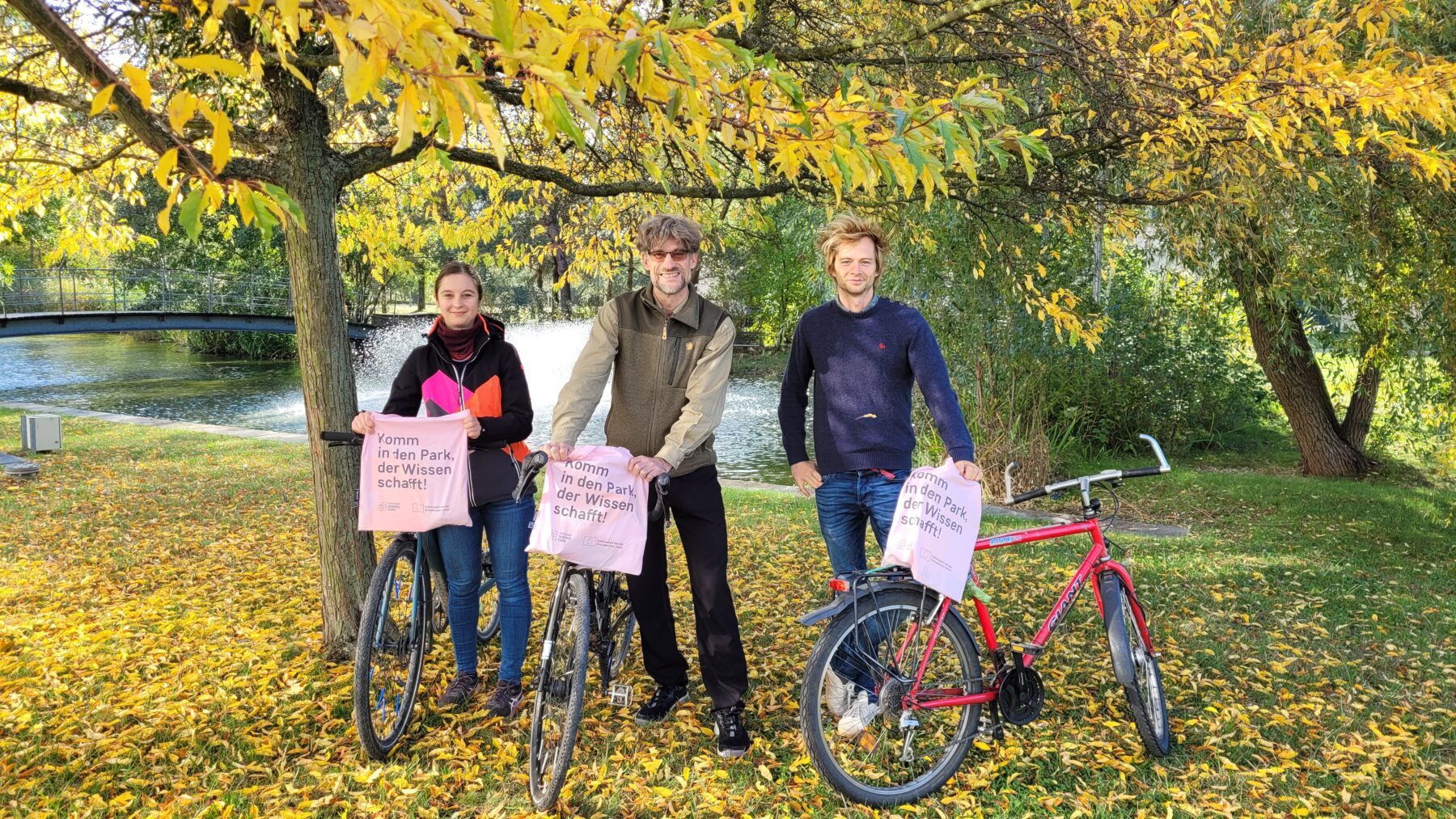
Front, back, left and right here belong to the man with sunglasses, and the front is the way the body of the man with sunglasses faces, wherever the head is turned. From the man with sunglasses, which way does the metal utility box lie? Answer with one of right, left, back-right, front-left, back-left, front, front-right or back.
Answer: back-right

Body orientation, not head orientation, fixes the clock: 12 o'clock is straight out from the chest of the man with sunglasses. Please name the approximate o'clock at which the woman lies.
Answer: The woman is roughly at 4 o'clock from the man with sunglasses.

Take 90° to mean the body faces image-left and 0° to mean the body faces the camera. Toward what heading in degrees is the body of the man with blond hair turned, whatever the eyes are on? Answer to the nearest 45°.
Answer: approximately 0°

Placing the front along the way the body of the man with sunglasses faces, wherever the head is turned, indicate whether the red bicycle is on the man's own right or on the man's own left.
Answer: on the man's own left

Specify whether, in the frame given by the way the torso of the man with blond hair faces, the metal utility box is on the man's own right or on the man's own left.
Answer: on the man's own right

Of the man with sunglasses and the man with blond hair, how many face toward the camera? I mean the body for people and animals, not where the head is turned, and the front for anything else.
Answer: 2

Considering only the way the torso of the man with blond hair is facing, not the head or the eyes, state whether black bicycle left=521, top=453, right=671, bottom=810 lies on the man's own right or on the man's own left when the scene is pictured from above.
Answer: on the man's own right

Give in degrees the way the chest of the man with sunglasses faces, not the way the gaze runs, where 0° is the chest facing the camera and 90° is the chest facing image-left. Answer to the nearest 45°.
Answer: approximately 0°

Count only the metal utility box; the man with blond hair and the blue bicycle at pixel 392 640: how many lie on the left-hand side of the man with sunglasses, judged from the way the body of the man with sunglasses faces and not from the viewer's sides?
1

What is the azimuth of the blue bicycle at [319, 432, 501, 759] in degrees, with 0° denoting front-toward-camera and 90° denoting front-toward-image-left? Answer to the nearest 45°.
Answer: approximately 45°
